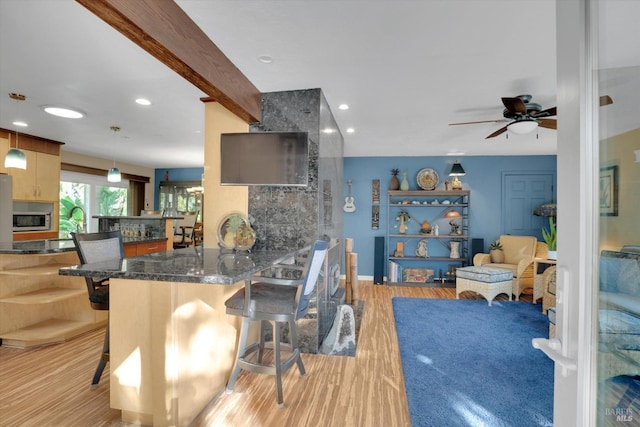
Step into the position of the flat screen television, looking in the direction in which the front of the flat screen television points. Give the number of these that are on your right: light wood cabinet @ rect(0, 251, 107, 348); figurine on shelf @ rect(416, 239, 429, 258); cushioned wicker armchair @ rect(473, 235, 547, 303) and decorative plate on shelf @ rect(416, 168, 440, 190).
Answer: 1

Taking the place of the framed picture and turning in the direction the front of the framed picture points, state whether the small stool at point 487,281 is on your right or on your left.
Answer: on your right

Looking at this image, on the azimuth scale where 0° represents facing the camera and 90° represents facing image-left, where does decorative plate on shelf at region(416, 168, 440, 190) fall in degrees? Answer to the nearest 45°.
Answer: approximately 0°

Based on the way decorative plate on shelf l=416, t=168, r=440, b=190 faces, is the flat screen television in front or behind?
in front

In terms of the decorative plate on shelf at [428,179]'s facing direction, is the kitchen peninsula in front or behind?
in front

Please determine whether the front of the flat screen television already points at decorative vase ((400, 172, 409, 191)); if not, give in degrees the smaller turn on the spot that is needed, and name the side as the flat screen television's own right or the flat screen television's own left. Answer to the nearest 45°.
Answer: approximately 135° to the flat screen television's own left

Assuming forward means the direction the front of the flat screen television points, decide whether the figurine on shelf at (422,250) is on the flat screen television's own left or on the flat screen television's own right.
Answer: on the flat screen television's own left

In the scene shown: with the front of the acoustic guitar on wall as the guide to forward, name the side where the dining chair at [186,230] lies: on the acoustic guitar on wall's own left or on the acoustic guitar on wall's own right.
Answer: on the acoustic guitar on wall's own right

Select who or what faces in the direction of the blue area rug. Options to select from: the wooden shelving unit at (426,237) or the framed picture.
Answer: the wooden shelving unit

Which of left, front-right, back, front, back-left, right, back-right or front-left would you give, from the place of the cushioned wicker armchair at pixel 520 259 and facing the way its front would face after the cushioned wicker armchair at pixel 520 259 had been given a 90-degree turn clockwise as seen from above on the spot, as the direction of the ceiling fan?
back-left

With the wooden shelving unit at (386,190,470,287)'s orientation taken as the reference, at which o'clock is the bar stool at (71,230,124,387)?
The bar stool is roughly at 1 o'clock from the wooden shelving unit.

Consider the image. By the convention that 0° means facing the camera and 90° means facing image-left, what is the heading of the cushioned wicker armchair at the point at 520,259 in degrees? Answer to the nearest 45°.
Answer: approximately 45°
